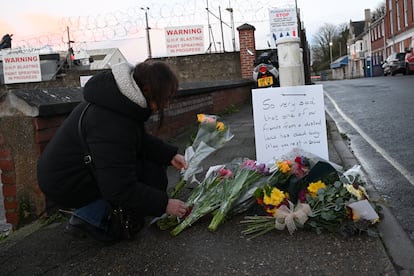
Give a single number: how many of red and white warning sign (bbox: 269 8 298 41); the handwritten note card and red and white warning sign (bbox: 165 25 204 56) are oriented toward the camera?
3

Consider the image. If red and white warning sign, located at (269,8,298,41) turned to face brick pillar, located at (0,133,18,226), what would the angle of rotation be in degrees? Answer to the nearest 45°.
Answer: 0° — it already faces it

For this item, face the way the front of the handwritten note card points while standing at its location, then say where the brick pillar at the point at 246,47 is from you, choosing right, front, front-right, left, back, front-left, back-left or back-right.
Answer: back

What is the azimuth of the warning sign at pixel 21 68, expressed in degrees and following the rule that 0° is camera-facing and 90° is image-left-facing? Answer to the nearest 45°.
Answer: approximately 0°

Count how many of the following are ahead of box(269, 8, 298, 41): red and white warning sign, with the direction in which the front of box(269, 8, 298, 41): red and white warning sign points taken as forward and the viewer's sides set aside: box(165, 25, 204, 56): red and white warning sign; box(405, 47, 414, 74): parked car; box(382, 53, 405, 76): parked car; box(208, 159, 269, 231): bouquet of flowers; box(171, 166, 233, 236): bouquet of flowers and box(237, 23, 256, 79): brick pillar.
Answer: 2

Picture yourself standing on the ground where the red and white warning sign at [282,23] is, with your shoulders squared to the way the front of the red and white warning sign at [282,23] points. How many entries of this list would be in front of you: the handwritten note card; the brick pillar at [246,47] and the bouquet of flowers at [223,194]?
2

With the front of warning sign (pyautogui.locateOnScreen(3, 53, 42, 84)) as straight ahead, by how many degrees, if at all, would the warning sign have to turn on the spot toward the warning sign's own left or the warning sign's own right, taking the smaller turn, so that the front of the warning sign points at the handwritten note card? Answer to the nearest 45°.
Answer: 0° — it already faces it

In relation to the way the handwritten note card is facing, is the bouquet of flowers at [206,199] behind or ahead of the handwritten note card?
ahead

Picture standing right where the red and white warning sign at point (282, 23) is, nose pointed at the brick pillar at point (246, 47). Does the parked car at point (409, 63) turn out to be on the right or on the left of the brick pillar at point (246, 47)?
right

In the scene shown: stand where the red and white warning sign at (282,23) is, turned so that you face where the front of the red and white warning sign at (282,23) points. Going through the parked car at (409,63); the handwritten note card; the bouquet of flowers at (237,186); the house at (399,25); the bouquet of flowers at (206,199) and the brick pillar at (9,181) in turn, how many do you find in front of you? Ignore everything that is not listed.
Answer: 4

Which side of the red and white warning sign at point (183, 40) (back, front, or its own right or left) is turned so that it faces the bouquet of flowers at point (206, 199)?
front
